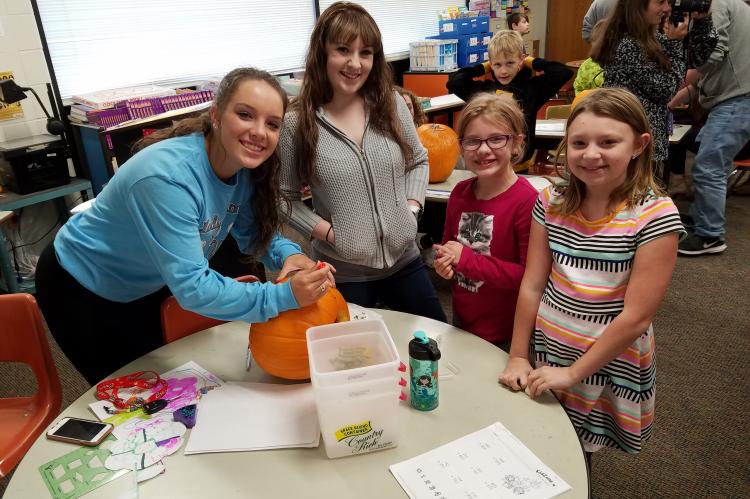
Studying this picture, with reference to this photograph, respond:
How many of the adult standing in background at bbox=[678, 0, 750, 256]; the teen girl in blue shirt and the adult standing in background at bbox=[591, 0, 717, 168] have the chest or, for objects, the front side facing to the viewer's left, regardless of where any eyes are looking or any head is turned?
1

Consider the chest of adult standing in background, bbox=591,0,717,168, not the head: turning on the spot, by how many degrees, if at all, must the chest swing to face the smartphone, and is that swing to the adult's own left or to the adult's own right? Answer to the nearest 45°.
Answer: approximately 90° to the adult's own right

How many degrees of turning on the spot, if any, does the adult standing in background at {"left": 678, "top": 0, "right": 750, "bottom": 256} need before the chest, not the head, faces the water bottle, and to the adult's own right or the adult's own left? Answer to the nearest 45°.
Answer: approximately 90° to the adult's own left

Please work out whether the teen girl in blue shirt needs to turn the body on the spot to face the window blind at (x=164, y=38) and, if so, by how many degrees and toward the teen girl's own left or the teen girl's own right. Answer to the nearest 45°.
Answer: approximately 135° to the teen girl's own left

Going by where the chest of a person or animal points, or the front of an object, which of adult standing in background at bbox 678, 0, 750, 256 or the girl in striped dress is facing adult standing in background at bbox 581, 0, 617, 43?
adult standing in background at bbox 678, 0, 750, 256

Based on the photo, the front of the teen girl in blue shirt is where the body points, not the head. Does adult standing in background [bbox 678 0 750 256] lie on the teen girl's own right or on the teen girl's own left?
on the teen girl's own left

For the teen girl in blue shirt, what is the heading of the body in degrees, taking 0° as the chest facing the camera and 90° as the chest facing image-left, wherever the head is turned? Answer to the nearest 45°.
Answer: approximately 315°

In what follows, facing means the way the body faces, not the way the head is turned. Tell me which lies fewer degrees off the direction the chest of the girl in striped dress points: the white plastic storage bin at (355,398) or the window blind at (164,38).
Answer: the white plastic storage bin

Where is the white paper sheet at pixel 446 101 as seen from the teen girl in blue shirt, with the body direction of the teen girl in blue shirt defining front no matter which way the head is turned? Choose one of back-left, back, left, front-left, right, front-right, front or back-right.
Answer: left

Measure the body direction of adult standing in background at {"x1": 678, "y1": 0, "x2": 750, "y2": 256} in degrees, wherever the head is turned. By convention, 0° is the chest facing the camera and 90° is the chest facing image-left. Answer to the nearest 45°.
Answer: approximately 90°

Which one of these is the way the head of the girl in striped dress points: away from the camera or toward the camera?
toward the camera

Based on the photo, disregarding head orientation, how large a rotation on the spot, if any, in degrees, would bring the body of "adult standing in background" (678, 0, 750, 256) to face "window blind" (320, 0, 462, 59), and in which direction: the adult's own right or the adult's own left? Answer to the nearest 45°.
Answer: approximately 45° to the adult's own right

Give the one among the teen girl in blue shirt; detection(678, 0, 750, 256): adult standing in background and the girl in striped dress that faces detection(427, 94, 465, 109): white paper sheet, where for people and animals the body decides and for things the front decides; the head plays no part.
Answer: the adult standing in background
